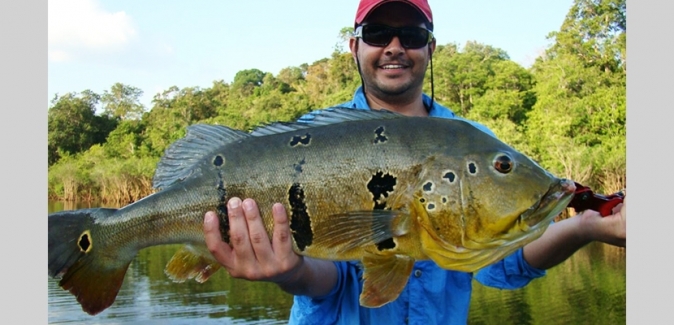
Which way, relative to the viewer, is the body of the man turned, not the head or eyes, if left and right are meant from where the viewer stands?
facing the viewer

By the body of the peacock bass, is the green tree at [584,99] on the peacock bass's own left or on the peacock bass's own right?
on the peacock bass's own left

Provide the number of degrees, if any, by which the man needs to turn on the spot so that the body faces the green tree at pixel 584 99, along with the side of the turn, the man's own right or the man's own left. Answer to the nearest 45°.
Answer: approximately 180°

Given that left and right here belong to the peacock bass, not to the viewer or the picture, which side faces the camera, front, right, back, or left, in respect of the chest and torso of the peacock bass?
right
